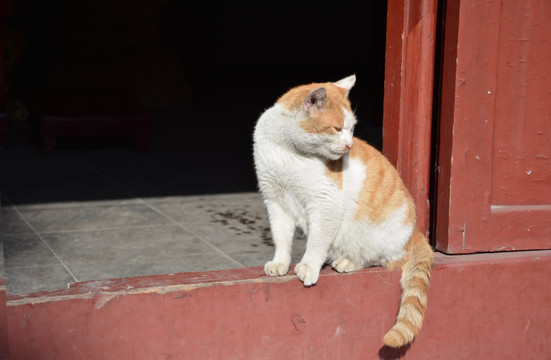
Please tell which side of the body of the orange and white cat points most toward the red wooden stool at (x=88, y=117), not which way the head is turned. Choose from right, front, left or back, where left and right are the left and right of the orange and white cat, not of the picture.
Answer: right

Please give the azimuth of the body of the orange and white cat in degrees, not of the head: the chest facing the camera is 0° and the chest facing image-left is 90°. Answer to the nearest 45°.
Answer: approximately 45°

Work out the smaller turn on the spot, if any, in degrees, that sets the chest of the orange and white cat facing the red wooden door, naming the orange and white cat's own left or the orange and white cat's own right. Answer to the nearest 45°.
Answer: approximately 180°
